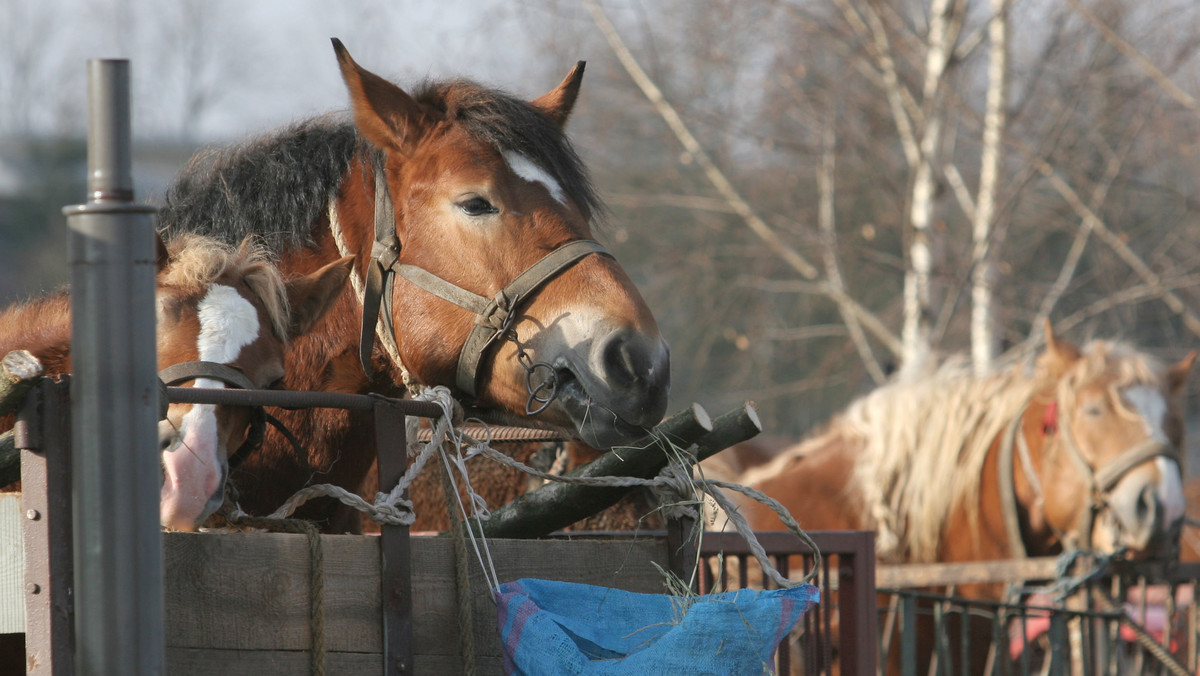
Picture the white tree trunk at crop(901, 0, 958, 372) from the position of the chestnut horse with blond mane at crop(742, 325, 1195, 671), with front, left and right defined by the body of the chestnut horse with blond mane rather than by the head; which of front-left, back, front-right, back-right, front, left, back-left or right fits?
back-left

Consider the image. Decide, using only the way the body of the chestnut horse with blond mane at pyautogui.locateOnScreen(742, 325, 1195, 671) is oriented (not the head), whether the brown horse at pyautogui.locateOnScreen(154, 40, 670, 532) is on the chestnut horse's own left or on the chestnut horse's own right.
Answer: on the chestnut horse's own right

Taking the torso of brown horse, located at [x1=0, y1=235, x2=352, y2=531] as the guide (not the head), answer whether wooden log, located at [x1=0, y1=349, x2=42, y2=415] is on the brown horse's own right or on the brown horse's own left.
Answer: on the brown horse's own right

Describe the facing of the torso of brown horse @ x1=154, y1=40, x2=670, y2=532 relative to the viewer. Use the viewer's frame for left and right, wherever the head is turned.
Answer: facing the viewer and to the right of the viewer

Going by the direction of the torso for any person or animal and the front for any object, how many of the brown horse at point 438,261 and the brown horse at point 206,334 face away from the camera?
0
